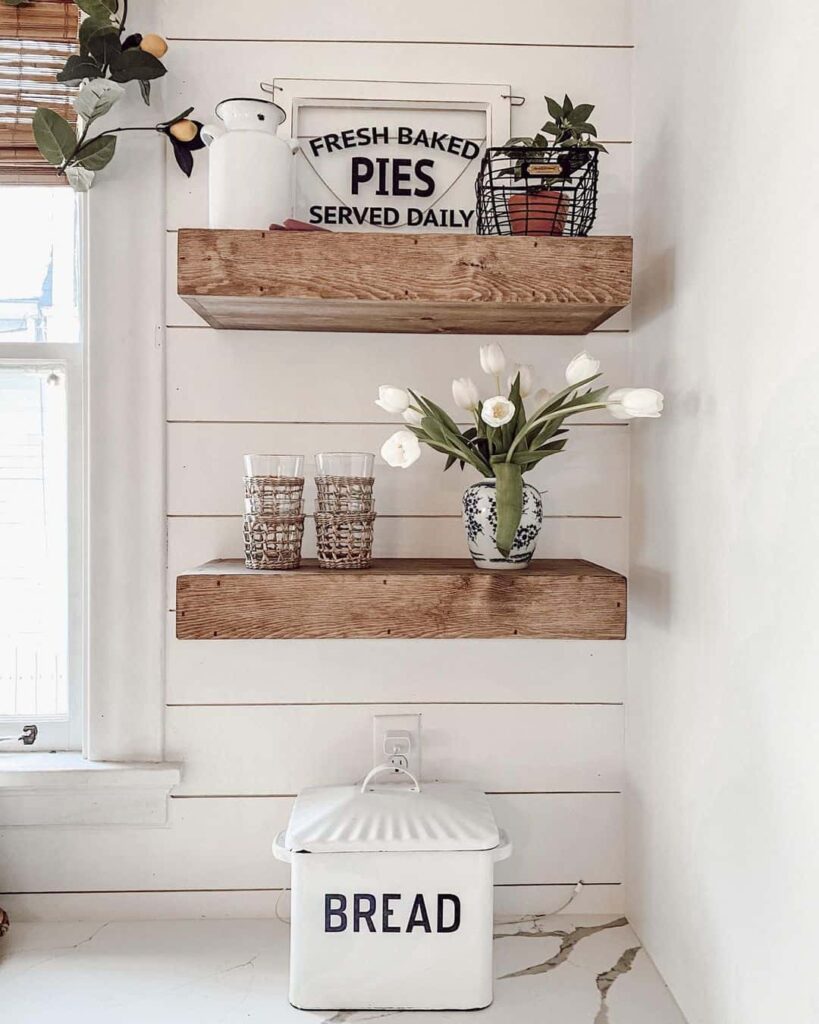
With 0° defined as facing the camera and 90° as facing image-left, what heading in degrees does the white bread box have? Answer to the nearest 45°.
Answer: approximately 0°

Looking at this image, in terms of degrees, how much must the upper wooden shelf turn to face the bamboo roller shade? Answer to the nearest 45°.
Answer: approximately 135° to its right

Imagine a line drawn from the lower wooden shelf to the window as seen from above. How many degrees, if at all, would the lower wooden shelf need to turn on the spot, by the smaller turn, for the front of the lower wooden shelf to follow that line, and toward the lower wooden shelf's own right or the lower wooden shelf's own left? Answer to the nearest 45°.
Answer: approximately 135° to the lower wooden shelf's own right

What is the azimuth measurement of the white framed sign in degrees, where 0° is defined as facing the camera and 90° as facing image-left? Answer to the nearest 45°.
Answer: approximately 0°
